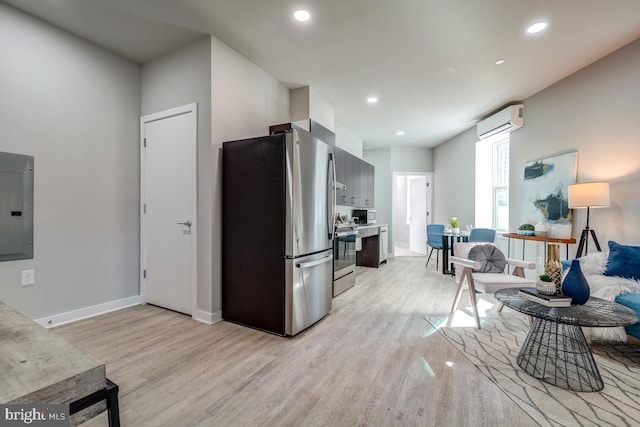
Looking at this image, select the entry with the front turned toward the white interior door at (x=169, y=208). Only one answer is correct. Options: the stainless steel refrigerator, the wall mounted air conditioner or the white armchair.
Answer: the wall mounted air conditioner

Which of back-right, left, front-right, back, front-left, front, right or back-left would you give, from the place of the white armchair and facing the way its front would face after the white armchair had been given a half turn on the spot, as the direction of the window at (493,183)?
front-right

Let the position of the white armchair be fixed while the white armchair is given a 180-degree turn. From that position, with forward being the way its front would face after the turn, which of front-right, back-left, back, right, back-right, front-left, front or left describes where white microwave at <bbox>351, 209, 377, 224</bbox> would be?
front

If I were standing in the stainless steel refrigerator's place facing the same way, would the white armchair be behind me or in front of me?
in front

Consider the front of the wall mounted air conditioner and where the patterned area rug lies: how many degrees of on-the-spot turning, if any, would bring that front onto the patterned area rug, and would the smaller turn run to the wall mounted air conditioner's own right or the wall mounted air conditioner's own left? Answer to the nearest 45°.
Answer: approximately 45° to the wall mounted air conditioner's own left

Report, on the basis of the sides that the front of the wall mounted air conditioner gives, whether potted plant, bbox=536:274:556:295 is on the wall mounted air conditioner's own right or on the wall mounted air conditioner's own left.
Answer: on the wall mounted air conditioner's own left

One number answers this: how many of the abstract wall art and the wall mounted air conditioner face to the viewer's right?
0

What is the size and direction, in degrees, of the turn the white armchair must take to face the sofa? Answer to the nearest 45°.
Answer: approximately 45° to its left

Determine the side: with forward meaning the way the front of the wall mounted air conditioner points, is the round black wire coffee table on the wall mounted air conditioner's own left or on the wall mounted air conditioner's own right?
on the wall mounted air conditioner's own left

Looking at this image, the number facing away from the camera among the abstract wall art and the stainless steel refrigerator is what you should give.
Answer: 0

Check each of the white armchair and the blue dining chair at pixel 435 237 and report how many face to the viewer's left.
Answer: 0

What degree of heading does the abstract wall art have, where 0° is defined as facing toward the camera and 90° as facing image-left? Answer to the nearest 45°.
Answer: approximately 45°

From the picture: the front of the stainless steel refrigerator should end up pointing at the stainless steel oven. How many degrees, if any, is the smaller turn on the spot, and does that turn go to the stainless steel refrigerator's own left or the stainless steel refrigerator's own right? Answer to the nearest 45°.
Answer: approximately 90° to the stainless steel refrigerator's own left

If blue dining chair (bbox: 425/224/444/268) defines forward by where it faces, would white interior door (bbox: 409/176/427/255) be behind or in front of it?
behind
